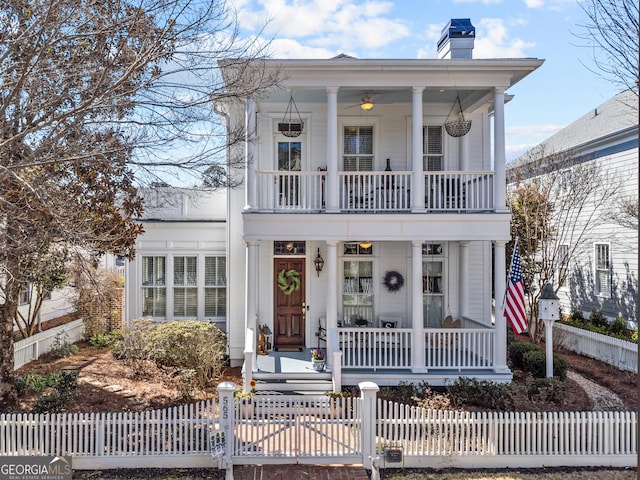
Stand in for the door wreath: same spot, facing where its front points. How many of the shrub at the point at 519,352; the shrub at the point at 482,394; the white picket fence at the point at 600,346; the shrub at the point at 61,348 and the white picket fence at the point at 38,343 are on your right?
2

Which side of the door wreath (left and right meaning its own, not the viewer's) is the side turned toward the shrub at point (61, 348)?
right

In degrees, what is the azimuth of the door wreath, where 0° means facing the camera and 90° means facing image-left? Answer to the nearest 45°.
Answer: approximately 0°

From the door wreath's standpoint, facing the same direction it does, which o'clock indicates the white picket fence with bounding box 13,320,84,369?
The white picket fence is roughly at 3 o'clock from the door wreath.

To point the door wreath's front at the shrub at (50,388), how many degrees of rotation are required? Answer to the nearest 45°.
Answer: approximately 45° to its right

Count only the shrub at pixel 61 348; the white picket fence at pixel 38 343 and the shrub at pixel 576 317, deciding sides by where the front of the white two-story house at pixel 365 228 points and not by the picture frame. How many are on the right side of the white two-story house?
2

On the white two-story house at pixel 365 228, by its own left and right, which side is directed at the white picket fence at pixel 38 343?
right

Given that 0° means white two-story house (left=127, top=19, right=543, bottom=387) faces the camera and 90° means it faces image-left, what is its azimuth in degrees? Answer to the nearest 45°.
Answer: approximately 0°

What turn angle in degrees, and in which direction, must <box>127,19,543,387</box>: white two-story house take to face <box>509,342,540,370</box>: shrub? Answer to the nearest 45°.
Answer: approximately 90° to its left

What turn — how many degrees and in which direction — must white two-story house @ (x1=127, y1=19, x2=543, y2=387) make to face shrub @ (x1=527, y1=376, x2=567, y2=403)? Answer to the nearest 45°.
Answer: approximately 45° to its left

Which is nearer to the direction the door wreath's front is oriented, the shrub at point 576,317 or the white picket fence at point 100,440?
the white picket fence
